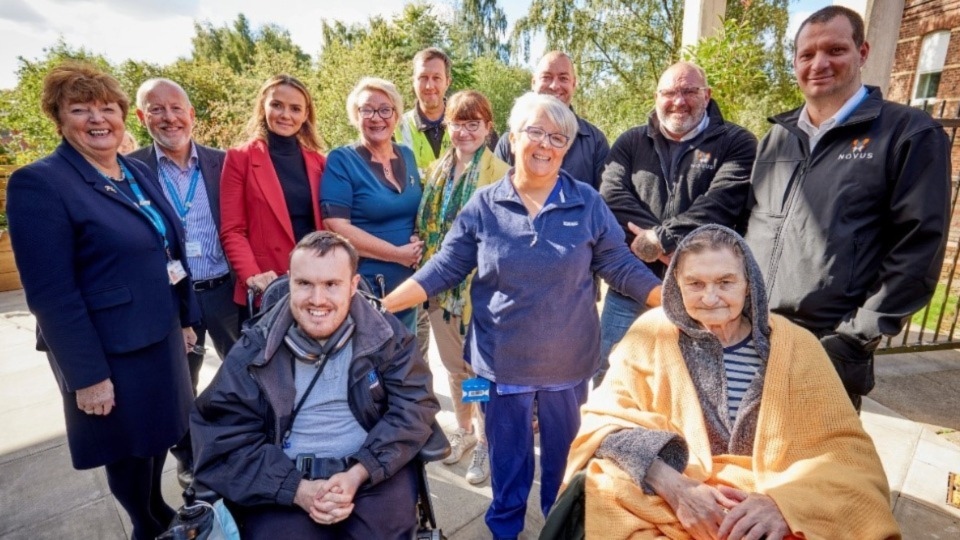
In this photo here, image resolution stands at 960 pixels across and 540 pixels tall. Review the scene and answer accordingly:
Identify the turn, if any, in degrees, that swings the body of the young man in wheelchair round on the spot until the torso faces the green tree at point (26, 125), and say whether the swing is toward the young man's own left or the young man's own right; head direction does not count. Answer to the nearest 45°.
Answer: approximately 135° to the young man's own right

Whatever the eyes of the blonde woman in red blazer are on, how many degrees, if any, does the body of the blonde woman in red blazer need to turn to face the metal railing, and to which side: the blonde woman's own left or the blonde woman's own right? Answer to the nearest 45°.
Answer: approximately 45° to the blonde woman's own left

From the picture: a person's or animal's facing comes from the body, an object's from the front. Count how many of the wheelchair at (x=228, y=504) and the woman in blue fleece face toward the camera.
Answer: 2

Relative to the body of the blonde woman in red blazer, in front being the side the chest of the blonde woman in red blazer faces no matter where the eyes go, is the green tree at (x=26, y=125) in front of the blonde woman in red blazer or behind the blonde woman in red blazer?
behind

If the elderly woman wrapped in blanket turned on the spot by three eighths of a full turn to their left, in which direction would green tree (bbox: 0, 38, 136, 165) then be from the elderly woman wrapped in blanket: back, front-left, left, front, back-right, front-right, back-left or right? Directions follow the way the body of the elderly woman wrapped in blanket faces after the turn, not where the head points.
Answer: back-left

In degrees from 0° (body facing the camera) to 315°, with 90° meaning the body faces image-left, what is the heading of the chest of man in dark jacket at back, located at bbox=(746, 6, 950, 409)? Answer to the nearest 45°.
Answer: approximately 45°
